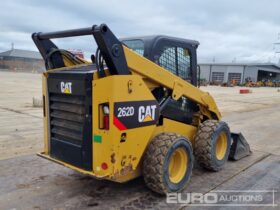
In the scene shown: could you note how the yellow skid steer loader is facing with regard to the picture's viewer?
facing away from the viewer and to the right of the viewer
